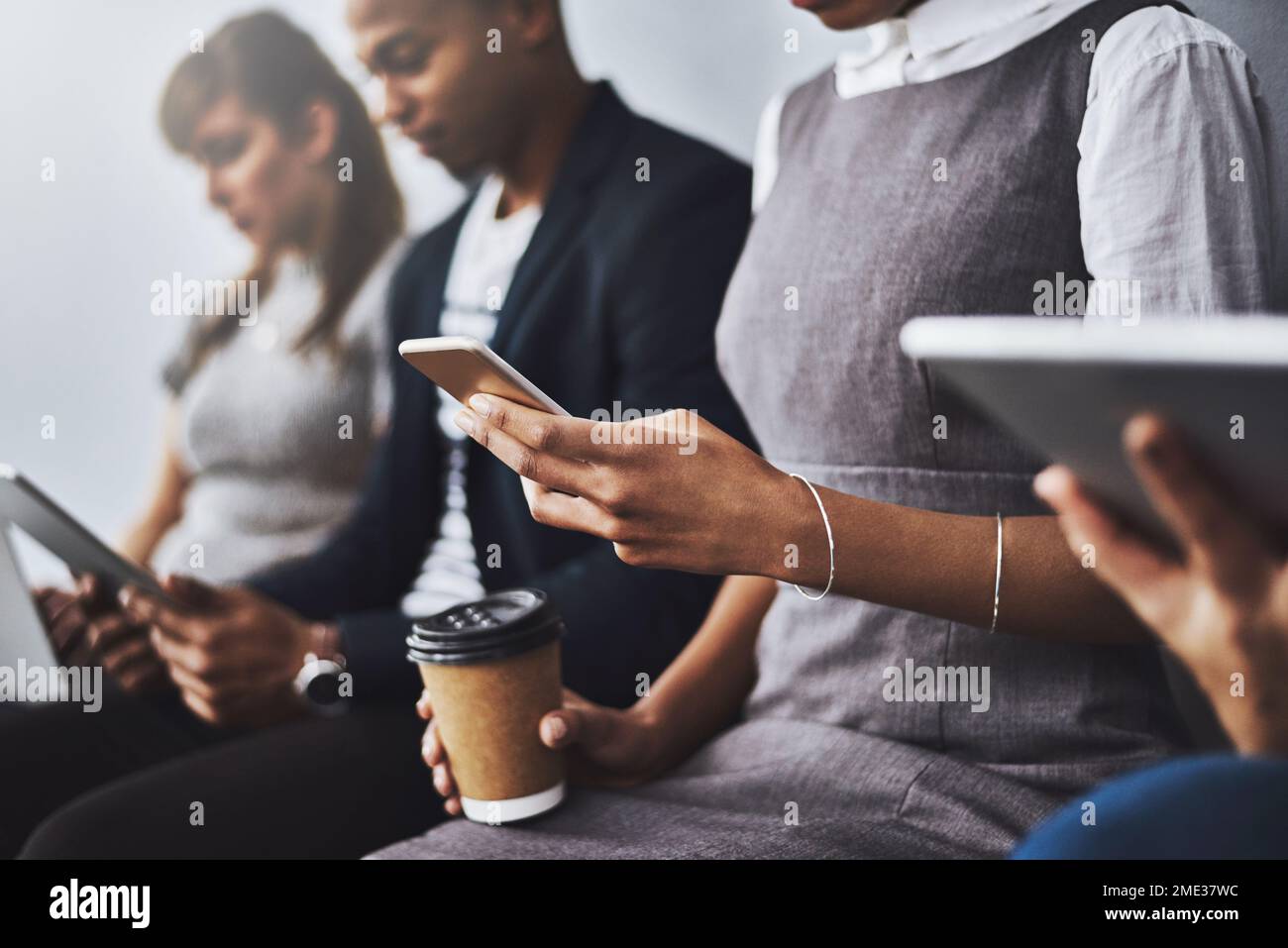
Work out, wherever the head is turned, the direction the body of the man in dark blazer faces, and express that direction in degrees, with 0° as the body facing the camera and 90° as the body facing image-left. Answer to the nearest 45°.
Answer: approximately 45°

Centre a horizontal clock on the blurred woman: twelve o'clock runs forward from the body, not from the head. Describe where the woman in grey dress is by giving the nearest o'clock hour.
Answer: The woman in grey dress is roughly at 10 o'clock from the blurred woman.

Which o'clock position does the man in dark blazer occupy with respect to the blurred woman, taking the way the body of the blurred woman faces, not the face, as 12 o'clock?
The man in dark blazer is roughly at 10 o'clock from the blurred woman.

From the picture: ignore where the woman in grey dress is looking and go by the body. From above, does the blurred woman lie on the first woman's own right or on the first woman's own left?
on the first woman's own right
